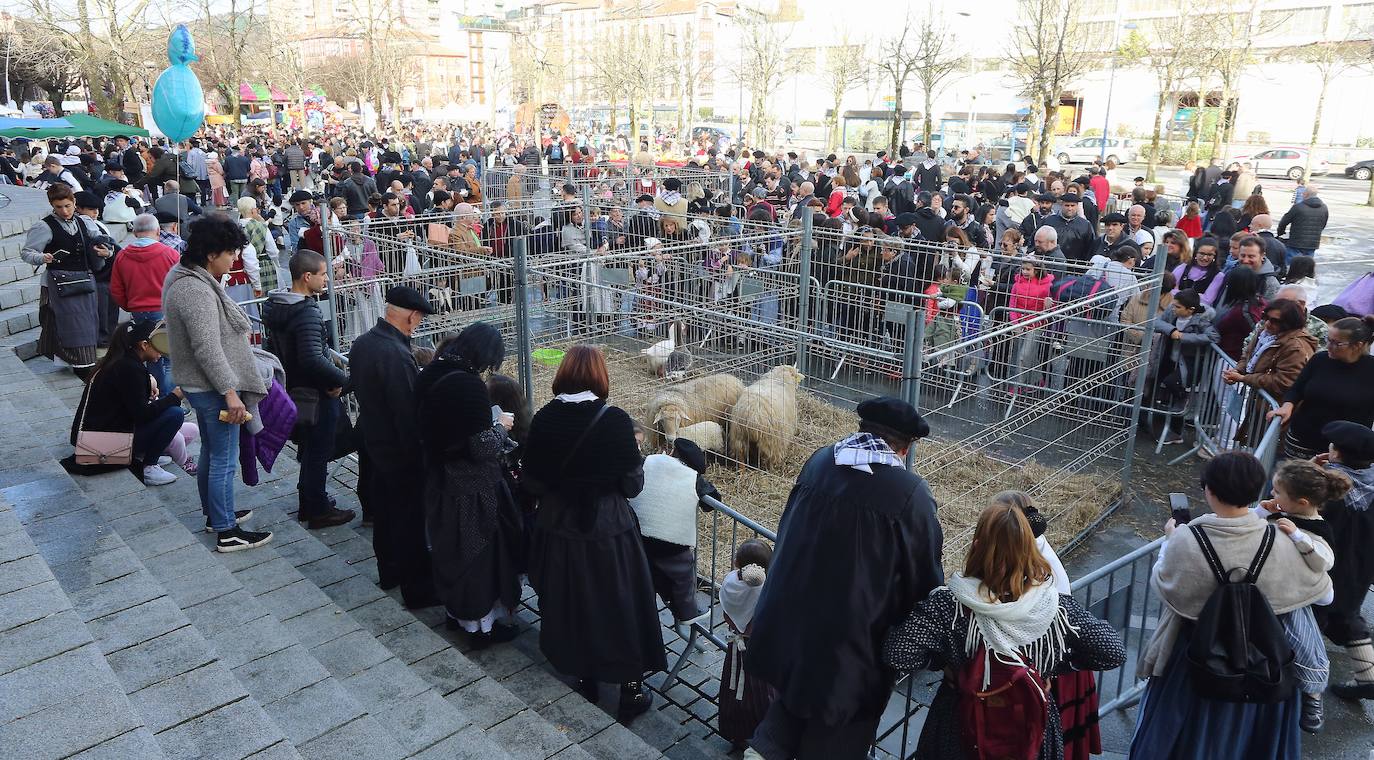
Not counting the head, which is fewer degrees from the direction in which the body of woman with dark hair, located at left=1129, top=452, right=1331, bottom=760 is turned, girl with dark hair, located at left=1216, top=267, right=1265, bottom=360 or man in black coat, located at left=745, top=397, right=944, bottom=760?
the girl with dark hair

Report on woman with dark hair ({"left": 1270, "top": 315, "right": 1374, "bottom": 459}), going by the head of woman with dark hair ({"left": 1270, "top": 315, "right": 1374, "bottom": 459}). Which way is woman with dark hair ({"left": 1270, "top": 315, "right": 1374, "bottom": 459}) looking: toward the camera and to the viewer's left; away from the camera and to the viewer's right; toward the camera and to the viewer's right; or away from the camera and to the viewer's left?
toward the camera and to the viewer's left

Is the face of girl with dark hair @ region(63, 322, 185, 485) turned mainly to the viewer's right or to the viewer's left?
to the viewer's right

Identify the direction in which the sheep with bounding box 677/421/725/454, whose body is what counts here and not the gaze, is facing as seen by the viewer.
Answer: to the viewer's left

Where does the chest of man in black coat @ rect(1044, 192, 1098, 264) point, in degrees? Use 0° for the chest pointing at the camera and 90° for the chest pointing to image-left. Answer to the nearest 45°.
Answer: approximately 45°

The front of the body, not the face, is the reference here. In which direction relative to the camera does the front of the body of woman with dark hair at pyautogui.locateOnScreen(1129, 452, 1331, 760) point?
away from the camera

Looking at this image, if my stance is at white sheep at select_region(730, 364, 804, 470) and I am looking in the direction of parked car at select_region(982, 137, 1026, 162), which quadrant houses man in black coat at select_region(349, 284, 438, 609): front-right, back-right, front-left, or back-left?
back-left

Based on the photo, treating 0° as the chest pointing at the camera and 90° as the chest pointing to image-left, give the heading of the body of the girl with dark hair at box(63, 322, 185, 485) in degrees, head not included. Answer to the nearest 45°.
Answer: approximately 270°

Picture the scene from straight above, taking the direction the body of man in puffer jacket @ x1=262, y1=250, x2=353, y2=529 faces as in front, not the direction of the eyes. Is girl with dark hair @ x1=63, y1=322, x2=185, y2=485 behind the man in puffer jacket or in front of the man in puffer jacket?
behind

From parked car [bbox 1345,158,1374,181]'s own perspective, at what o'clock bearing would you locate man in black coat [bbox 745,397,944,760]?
The man in black coat is roughly at 9 o'clock from the parked car.

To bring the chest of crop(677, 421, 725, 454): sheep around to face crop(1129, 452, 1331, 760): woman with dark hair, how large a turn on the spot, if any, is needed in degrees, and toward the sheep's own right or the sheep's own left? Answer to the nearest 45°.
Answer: approximately 135° to the sheep's own left

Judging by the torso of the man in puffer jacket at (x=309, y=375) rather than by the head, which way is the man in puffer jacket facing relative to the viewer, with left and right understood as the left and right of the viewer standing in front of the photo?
facing to the right of the viewer
